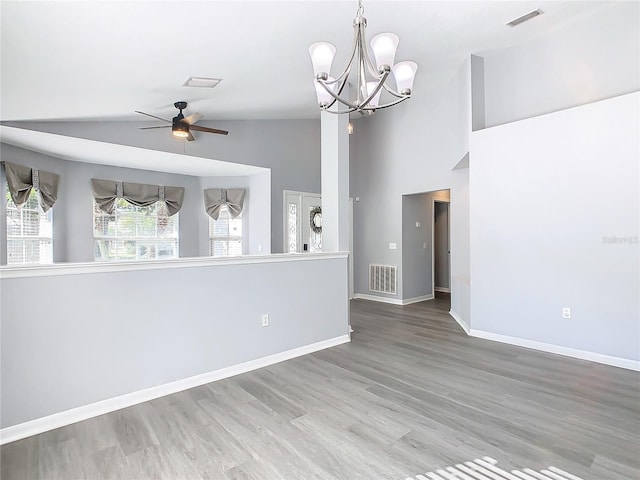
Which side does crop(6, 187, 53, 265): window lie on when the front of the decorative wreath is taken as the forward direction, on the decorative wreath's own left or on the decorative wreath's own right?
on the decorative wreath's own right

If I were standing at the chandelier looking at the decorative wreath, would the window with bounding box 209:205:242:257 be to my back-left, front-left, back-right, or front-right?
front-left

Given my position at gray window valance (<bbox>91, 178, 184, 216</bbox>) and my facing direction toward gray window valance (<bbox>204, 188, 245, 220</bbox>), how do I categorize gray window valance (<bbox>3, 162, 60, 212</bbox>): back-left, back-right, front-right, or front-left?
back-right

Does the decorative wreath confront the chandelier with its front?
yes

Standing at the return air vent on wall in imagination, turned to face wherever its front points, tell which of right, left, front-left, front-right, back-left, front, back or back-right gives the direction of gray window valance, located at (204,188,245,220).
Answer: right

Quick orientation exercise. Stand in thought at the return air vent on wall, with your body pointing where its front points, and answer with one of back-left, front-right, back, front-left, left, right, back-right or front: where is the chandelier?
front

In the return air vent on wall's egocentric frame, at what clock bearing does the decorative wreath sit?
The decorative wreath is roughly at 3 o'clock from the return air vent on wall.

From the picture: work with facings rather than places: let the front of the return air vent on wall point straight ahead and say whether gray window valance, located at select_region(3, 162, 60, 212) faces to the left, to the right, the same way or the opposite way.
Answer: to the left

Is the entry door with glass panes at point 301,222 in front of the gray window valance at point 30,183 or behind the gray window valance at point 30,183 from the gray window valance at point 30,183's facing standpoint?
in front

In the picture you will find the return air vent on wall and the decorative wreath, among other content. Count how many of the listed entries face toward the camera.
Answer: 2

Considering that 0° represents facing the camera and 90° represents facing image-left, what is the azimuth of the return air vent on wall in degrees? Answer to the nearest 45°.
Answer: approximately 0°

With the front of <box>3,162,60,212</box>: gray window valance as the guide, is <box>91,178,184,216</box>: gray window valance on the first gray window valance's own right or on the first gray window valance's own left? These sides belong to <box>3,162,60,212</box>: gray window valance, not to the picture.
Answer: on the first gray window valance's own left

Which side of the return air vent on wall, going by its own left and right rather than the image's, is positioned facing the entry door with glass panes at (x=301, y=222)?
right

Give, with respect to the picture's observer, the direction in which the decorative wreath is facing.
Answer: facing the viewer

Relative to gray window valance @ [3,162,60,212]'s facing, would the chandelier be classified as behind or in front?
in front
